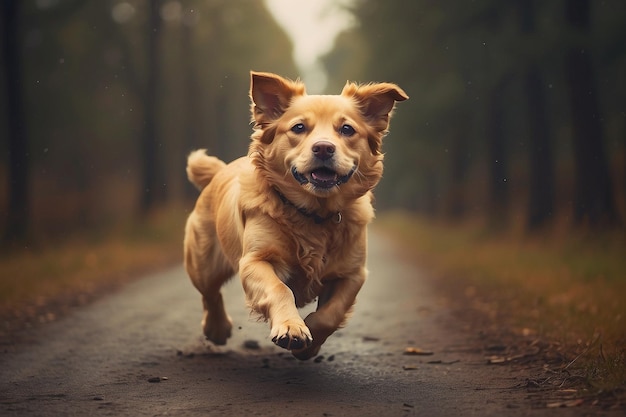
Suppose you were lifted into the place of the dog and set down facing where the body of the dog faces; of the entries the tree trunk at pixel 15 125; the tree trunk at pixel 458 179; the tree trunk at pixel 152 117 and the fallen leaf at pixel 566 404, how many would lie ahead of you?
1

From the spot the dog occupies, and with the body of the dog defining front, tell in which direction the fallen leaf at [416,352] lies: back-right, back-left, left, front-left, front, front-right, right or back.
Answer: left

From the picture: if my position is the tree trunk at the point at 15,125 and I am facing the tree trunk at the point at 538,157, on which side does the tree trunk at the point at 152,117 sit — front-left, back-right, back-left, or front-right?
front-left

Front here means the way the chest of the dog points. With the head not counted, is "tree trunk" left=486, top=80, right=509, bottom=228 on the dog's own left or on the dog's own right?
on the dog's own left

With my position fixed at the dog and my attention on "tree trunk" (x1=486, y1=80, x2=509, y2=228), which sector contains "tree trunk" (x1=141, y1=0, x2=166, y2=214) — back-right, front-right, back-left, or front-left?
front-left

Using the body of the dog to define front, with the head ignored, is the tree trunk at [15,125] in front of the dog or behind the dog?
behind

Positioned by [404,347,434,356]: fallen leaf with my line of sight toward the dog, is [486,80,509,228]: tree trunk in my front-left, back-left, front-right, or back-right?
back-right

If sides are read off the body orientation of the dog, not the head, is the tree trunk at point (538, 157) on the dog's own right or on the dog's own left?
on the dog's own left

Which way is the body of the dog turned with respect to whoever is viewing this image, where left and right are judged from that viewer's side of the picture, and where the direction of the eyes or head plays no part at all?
facing the viewer and to the right of the viewer

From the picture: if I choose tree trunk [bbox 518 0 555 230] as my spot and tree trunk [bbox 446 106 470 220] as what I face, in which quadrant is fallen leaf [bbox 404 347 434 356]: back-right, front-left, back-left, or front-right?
back-left

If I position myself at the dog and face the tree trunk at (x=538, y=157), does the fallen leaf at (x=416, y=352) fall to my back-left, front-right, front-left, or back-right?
front-right

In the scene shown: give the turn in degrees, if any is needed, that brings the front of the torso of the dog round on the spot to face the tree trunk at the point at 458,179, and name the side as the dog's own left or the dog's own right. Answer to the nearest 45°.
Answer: approximately 135° to the dog's own left
